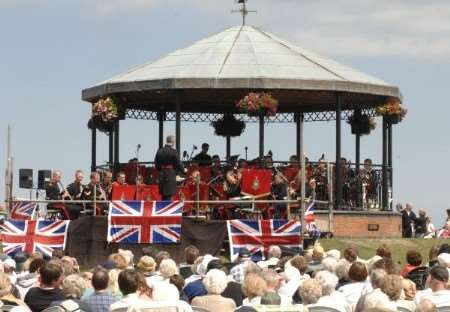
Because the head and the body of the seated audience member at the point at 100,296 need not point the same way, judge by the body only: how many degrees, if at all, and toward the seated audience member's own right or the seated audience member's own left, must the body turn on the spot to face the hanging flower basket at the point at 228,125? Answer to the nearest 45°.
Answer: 0° — they already face it

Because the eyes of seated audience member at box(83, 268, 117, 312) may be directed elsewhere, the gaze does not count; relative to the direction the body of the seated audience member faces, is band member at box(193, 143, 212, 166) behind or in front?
in front

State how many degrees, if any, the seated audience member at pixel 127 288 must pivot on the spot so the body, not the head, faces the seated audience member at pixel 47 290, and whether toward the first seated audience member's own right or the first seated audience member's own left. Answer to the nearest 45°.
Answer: approximately 45° to the first seated audience member's own left

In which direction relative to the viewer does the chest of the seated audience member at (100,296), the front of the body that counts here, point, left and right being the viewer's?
facing away from the viewer

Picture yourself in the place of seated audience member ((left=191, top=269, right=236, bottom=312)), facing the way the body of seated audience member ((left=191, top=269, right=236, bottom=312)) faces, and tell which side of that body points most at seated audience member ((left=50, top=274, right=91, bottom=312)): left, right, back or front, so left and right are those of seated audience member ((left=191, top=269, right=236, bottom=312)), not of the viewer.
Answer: left

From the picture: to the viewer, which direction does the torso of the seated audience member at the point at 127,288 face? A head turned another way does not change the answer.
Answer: away from the camera

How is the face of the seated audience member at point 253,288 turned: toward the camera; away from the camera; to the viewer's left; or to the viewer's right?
away from the camera

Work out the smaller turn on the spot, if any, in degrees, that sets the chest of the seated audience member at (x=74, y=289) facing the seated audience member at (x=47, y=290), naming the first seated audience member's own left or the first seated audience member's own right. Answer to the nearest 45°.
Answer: approximately 45° to the first seated audience member's own left

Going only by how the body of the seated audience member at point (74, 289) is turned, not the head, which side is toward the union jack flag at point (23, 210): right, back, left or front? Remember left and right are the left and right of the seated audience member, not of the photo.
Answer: front

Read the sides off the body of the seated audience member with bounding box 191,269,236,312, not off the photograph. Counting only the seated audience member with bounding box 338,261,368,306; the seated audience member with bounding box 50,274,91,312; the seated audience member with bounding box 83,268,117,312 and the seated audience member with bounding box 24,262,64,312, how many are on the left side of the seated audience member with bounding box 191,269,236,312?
3

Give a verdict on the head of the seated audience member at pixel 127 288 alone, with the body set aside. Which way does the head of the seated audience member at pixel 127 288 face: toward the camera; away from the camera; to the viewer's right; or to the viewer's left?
away from the camera

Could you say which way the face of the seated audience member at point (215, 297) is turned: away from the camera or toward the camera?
away from the camera

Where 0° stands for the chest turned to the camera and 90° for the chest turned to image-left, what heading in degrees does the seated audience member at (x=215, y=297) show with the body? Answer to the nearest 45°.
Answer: approximately 180°

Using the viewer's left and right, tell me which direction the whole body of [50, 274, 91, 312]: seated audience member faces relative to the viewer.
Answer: facing away from the viewer

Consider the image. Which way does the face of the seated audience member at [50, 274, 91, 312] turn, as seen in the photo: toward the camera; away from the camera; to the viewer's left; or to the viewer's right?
away from the camera

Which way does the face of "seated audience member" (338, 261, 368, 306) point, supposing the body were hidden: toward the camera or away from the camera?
away from the camera
